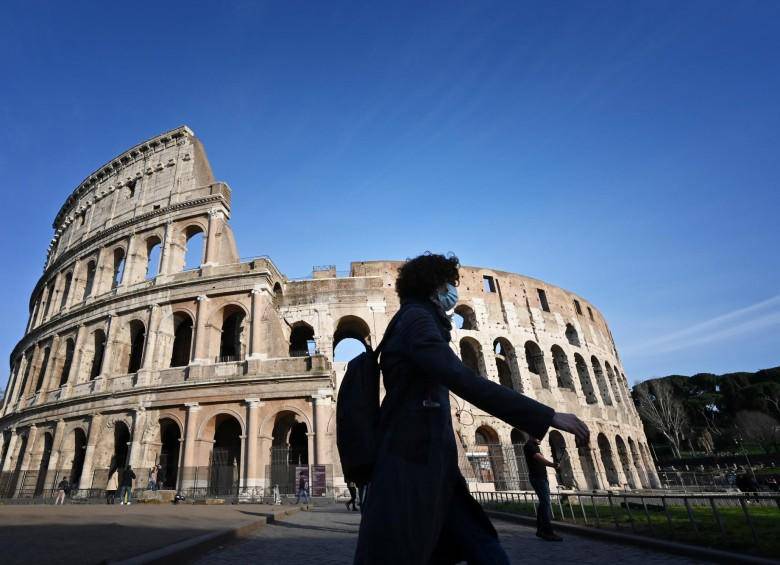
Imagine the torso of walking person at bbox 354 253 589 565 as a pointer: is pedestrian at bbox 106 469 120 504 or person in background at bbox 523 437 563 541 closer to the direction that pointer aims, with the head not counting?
the person in background

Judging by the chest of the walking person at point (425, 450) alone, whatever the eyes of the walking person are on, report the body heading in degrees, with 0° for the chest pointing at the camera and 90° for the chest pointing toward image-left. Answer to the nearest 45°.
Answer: approximately 270°

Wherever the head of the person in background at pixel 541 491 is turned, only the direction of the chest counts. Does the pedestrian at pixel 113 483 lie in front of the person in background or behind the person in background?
behind

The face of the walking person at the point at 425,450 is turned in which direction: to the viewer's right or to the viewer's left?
to the viewer's right
